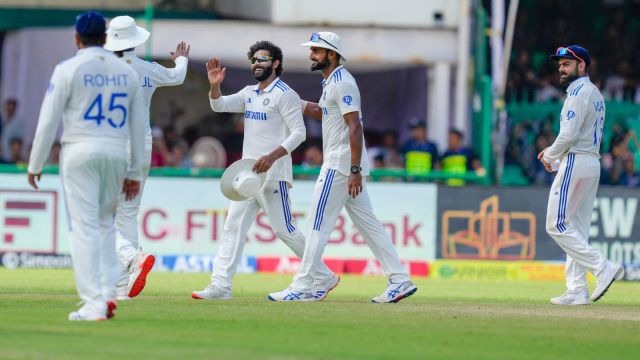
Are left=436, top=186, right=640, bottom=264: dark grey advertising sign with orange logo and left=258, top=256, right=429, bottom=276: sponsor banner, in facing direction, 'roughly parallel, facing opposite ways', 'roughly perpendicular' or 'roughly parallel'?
roughly parallel

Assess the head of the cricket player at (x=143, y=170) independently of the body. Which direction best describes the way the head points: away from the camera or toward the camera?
away from the camera

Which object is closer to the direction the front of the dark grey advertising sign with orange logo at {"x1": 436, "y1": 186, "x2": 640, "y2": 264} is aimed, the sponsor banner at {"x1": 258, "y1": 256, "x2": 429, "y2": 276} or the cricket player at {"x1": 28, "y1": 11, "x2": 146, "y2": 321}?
the cricket player

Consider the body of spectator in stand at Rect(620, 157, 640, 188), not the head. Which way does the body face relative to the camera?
toward the camera

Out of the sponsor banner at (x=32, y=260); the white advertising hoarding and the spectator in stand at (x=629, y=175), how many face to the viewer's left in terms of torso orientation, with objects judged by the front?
0

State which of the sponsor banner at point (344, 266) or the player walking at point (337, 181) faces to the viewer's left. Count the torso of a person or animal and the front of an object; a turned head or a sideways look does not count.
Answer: the player walking

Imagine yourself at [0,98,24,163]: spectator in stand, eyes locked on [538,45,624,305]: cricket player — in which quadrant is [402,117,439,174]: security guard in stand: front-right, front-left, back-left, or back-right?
front-left

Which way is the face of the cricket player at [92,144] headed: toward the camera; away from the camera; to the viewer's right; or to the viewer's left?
away from the camera

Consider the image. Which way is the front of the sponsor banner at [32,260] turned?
toward the camera

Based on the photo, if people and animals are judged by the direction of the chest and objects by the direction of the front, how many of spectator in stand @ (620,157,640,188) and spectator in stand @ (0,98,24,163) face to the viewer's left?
0

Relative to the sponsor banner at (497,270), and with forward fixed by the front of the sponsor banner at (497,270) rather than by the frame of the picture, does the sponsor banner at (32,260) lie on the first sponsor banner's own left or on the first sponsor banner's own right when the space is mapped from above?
on the first sponsor banner's own right

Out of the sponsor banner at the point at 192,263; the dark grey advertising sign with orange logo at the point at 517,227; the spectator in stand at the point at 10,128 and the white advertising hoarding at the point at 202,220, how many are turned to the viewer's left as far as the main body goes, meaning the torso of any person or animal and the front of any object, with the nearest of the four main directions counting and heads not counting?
0

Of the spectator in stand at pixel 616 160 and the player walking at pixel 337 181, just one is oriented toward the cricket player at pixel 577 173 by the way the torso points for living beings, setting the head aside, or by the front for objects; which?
the spectator in stand
